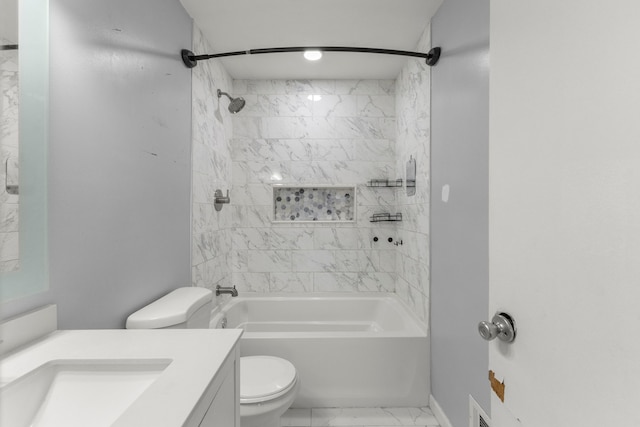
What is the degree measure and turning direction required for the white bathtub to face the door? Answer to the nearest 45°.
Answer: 0° — it already faces it

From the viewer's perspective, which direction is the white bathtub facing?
toward the camera

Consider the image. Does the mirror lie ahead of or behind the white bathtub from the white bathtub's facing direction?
ahead

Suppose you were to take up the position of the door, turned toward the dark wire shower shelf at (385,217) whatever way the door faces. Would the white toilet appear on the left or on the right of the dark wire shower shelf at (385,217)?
left

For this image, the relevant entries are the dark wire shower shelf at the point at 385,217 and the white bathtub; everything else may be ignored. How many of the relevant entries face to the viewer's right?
0

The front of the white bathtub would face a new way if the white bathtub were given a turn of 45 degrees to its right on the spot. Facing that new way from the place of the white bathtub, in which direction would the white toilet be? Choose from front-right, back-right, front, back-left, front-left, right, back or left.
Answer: front

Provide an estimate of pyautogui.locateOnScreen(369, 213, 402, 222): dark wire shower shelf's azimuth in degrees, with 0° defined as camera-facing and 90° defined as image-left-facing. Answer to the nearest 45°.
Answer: approximately 45°

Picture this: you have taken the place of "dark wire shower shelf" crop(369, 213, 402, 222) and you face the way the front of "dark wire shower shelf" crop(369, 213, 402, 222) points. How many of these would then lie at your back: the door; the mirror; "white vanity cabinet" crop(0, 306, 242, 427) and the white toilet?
0

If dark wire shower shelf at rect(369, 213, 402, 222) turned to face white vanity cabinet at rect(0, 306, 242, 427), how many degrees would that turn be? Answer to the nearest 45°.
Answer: approximately 45° to its left

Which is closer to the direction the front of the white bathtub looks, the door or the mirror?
the door
